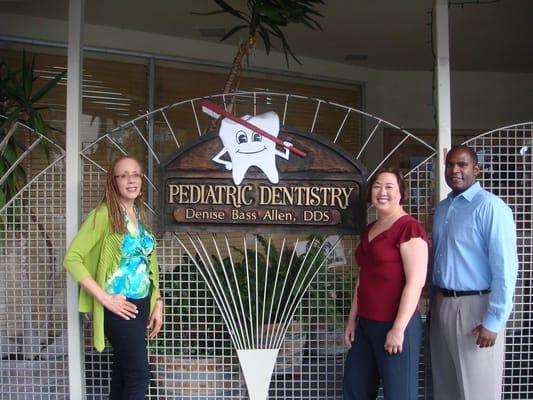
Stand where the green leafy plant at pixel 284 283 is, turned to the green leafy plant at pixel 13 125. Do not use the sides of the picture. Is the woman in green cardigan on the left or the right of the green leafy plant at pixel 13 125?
left

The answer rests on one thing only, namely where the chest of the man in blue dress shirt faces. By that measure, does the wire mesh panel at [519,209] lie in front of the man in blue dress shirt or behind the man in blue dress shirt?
behind

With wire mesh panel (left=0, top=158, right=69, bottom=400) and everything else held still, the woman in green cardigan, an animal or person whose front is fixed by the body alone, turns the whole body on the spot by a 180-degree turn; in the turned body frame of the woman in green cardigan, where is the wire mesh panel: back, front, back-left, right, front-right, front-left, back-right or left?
front

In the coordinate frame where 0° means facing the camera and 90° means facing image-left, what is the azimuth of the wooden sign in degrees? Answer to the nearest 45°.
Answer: approximately 0°

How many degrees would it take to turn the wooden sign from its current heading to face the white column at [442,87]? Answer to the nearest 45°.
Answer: approximately 90° to its left
